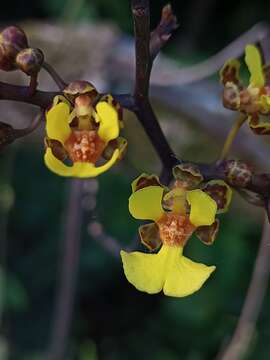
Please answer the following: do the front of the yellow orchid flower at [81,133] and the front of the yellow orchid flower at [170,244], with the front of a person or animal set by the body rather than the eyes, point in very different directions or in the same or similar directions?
same or similar directions

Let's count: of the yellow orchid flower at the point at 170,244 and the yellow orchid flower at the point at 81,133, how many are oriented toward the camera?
2

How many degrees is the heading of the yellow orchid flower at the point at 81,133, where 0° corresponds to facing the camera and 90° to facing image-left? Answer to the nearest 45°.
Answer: approximately 0°

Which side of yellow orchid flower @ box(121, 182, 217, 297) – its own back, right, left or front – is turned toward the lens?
front

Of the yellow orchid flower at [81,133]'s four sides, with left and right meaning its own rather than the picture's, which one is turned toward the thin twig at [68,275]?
back
